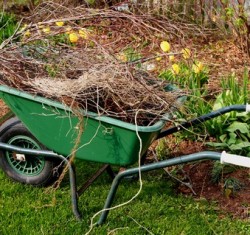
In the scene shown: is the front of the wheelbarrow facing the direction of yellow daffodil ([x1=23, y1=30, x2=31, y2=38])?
no

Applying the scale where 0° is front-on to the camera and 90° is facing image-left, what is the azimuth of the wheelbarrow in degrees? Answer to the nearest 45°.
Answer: approximately 90°
